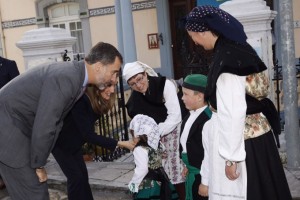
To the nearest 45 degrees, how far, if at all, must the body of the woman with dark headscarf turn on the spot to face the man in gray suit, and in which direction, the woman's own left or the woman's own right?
0° — they already face them

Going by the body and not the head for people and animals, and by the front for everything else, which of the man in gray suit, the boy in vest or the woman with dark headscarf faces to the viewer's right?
the man in gray suit

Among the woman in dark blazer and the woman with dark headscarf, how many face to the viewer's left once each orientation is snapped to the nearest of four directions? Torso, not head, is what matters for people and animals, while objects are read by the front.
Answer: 1

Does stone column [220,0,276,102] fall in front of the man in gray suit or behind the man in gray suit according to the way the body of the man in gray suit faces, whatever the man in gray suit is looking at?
in front

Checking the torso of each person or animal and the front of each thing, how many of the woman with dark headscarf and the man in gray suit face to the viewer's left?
1

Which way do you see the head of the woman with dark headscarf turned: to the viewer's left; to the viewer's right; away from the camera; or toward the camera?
to the viewer's left

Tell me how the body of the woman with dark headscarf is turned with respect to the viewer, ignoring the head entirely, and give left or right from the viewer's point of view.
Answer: facing to the left of the viewer

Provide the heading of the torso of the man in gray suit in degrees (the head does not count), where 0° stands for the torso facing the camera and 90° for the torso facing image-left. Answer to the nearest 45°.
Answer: approximately 270°

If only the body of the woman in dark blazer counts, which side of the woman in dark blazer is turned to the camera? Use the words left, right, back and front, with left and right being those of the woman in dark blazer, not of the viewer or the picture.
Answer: right

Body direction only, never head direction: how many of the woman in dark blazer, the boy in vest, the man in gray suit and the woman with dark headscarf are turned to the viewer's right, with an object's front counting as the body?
2

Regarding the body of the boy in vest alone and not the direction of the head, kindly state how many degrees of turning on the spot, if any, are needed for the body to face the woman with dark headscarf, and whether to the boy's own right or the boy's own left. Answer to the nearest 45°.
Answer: approximately 90° to the boy's own left

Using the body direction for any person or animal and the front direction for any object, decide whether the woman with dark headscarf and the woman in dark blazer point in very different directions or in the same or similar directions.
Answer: very different directions

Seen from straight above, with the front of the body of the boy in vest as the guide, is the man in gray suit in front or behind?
in front

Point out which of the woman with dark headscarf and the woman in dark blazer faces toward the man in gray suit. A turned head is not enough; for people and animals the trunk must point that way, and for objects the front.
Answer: the woman with dark headscarf

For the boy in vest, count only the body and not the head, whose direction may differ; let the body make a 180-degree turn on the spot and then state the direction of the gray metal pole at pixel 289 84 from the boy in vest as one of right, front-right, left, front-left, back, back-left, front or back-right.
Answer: front
